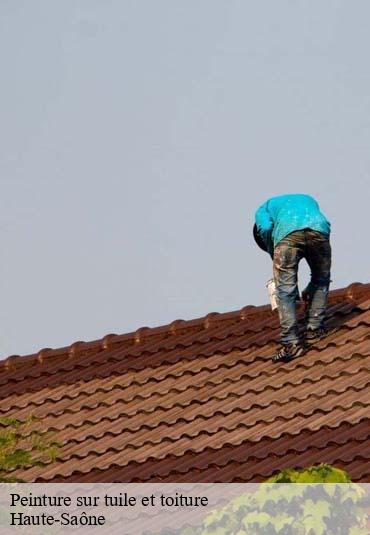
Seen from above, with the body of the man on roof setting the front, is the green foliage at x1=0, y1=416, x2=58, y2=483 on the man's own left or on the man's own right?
on the man's own left

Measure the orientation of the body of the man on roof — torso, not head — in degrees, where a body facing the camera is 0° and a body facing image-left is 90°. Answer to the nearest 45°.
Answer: approximately 135°

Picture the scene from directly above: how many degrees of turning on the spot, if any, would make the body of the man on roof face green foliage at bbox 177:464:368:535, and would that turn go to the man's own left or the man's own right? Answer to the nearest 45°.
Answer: approximately 135° to the man's own left

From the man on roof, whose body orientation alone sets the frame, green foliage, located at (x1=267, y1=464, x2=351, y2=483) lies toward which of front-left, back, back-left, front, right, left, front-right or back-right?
back-left
